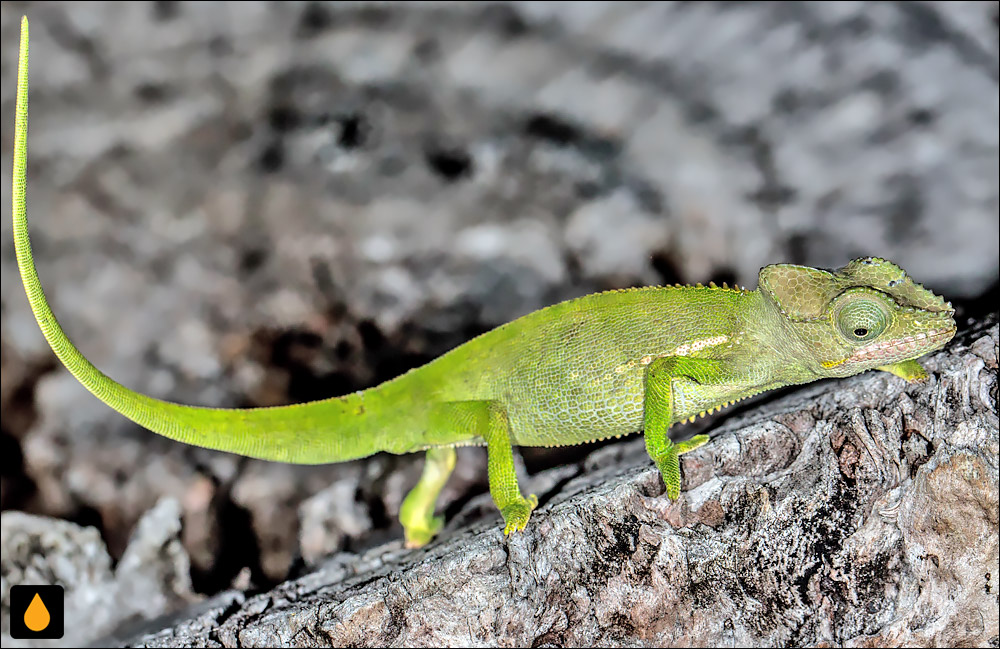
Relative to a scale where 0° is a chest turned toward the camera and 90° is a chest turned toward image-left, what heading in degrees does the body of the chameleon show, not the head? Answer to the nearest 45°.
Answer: approximately 270°
